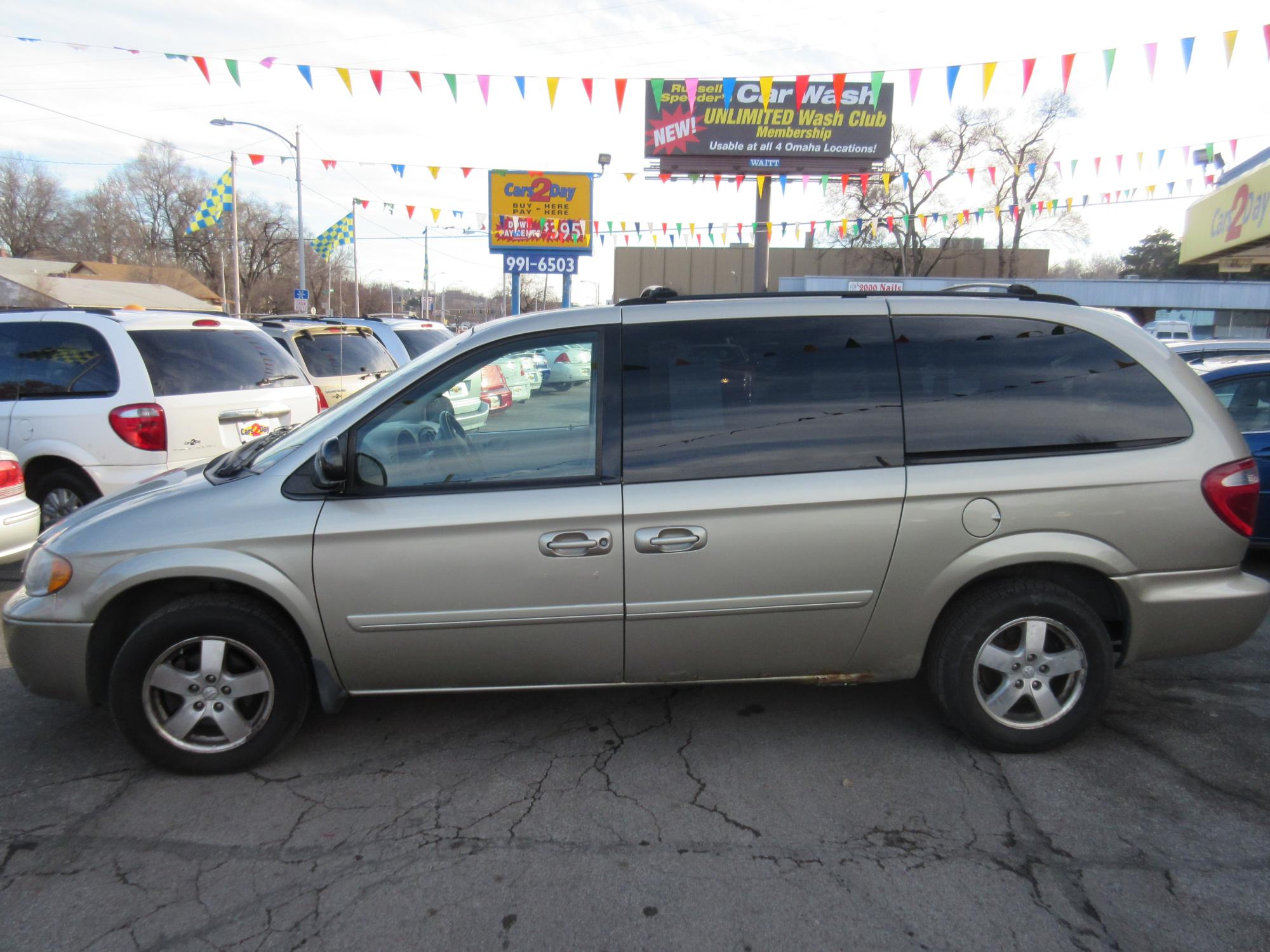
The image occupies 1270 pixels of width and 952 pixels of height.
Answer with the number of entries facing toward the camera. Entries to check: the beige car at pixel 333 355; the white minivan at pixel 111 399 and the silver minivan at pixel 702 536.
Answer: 0

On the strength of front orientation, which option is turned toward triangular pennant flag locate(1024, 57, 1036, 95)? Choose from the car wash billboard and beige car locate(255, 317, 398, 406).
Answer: the car wash billboard

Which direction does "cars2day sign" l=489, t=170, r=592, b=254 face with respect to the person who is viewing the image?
facing the viewer

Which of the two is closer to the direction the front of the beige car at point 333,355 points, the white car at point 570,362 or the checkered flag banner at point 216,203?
the checkered flag banner

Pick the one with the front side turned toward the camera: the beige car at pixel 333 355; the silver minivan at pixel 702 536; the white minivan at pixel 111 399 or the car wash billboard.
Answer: the car wash billboard

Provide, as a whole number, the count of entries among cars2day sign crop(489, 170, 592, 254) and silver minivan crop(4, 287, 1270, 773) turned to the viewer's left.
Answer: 1

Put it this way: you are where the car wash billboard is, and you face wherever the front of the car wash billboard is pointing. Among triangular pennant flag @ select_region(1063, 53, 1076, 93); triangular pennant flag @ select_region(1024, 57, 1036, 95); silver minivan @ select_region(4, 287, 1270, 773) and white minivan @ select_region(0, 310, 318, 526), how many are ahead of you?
4

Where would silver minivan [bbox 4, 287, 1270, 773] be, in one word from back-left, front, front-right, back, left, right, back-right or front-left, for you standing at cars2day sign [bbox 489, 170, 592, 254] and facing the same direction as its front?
front

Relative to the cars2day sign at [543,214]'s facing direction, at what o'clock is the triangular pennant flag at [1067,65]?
The triangular pennant flag is roughly at 11 o'clock from the cars2day sign.

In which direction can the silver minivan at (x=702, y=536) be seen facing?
to the viewer's left

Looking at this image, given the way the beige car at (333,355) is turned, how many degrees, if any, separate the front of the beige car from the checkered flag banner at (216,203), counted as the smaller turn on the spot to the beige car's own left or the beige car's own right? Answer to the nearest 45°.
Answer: approximately 45° to the beige car's own right

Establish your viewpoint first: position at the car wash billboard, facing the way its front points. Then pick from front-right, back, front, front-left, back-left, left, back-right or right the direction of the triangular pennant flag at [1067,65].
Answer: front

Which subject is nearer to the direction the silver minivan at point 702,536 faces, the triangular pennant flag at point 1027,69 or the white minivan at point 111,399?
the white minivan

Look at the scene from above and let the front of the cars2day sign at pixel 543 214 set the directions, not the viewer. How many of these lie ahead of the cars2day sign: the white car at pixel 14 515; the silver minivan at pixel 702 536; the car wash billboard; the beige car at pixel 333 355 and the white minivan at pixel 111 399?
4

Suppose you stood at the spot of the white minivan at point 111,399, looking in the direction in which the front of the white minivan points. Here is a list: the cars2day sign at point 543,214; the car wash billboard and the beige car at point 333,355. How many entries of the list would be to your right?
3

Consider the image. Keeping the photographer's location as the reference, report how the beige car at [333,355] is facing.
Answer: facing away from the viewer and to the left of the viewer

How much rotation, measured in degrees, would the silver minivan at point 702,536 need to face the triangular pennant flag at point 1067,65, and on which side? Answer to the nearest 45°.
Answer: approximately 135° to its right
